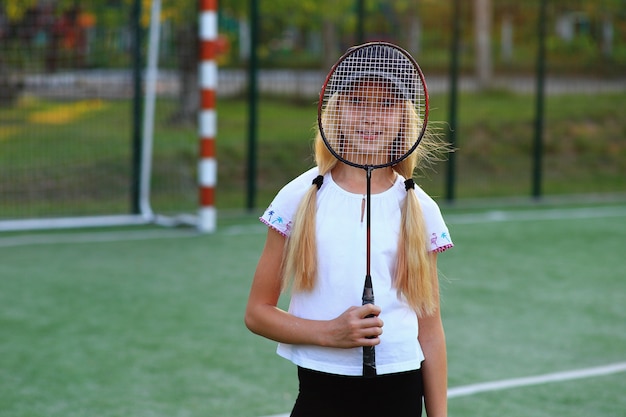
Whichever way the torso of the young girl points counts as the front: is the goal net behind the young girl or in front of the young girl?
behind

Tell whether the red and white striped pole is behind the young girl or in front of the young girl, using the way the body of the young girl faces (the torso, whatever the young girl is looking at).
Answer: behind

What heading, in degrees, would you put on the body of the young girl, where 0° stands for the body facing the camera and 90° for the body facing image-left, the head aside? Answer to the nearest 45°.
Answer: approximately 0°

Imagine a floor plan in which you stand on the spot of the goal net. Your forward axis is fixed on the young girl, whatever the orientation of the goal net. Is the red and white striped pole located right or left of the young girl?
left
